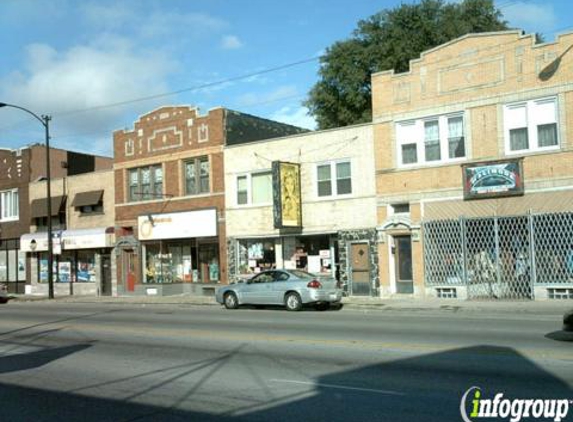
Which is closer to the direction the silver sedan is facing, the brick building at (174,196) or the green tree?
the brick building

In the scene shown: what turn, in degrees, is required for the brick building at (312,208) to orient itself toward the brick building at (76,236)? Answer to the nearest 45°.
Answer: approximately 90° to its right

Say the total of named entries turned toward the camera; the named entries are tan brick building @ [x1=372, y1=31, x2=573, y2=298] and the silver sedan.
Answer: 1

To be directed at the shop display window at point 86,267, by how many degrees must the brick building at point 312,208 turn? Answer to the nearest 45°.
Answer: approximately 90° to its right

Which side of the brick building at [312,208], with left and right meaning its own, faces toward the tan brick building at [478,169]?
left

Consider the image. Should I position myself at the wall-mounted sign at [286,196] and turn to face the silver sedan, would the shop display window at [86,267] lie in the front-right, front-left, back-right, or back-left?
back-right

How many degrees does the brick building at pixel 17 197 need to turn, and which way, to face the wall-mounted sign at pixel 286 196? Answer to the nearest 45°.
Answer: approximately 90° to its left

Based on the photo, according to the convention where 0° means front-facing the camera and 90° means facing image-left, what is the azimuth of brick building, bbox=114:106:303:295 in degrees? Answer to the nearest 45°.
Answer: approximately 45°

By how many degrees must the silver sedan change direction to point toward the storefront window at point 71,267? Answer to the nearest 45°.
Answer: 0° — it already faces it

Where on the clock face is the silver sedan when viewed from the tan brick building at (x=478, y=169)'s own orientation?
The silver sedan is roughly at 2 o'clock from the tan brick building.

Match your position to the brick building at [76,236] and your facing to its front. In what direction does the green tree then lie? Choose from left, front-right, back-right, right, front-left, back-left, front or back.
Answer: back-left
